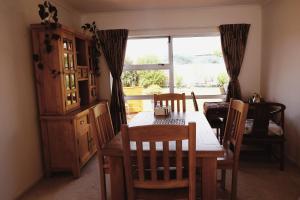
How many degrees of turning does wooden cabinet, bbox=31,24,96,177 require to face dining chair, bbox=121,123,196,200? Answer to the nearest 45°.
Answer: approximately 45° to its right

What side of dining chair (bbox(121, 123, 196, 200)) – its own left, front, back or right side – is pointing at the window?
front

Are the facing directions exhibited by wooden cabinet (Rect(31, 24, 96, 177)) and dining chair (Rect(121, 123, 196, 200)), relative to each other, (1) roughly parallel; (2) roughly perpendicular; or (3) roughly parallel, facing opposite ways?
roughly perpendicular

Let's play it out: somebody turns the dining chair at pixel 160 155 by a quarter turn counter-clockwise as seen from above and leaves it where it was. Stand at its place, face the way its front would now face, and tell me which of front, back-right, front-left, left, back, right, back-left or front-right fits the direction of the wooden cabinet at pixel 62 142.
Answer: front-right

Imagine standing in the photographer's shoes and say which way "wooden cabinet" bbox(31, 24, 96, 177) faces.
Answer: facing the viewer and to the right of the viewer

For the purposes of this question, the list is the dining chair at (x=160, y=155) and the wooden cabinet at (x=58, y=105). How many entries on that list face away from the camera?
1

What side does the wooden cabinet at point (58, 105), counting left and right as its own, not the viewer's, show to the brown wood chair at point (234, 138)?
front

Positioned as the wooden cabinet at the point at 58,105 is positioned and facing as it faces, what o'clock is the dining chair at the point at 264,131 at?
The dining chair is roughly at 11 o'clock from the wooden cabinet.

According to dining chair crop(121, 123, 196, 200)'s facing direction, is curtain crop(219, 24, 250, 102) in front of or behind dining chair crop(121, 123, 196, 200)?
in front

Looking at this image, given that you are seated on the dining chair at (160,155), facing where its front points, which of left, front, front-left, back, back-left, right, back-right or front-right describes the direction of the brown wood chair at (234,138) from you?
front-right

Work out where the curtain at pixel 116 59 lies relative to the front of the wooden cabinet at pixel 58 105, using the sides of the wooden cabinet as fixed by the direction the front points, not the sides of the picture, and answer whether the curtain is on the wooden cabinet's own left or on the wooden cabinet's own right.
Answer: on the wooden cabinet's own left

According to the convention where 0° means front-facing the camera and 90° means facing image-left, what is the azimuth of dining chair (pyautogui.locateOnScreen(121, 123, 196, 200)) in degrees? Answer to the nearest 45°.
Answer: approximately 180°

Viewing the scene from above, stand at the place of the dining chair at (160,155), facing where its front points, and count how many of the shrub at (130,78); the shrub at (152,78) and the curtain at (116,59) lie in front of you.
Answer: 3

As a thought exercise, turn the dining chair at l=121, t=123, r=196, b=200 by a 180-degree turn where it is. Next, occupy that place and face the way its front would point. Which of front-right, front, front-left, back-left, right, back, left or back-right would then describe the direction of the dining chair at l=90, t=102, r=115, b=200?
back-right

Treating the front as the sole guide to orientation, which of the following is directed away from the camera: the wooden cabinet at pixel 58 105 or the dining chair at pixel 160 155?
the dining chair
